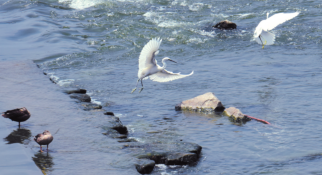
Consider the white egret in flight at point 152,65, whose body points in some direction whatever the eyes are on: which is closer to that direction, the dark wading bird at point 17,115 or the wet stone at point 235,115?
the wet stone

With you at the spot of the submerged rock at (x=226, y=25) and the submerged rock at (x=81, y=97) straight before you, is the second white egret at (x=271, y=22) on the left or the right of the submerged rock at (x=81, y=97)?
left

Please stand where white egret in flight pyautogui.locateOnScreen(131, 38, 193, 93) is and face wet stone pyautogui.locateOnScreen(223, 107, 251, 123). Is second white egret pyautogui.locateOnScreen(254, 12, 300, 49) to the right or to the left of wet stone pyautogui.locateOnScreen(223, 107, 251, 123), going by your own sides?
left

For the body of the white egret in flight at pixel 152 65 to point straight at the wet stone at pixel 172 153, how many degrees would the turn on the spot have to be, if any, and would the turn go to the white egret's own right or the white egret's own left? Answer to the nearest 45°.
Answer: approximately 90° to the white egret's own right

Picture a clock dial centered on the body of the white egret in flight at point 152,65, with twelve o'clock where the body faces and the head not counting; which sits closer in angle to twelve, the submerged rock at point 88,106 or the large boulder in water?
the large boulder in water
